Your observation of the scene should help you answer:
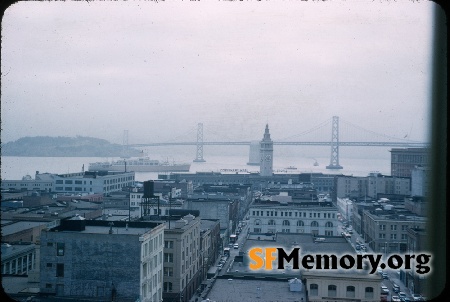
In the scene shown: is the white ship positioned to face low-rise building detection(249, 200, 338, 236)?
no

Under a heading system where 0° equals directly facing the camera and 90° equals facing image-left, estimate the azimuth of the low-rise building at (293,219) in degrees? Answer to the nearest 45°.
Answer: approximately 0°

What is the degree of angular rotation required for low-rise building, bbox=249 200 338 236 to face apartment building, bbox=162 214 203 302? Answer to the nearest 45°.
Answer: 0° — it already faces it

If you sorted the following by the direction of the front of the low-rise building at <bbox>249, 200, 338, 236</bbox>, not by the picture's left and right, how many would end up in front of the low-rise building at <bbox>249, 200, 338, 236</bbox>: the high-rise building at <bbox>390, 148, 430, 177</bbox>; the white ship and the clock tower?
0

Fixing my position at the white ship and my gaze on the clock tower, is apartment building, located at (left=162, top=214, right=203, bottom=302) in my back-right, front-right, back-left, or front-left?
front-right

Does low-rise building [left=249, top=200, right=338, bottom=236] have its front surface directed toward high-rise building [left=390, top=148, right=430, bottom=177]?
no

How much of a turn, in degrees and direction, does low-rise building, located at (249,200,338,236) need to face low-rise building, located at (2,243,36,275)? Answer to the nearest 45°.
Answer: approximately 45° to its right

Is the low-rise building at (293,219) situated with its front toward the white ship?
no

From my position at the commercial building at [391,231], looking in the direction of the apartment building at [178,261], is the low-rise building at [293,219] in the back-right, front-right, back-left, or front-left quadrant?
front-right

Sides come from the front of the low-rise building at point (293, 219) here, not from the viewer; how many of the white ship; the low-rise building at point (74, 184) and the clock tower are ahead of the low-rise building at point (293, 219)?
0

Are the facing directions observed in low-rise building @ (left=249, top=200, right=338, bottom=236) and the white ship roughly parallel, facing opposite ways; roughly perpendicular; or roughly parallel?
roughly perpendicular

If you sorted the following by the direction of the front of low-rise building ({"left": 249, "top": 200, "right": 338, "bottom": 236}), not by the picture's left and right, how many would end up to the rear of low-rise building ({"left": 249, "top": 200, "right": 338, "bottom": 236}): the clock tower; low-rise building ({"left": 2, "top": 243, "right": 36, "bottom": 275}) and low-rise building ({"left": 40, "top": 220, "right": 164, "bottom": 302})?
1

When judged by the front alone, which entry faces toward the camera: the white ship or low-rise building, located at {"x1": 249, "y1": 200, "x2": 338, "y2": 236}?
the low-rise building

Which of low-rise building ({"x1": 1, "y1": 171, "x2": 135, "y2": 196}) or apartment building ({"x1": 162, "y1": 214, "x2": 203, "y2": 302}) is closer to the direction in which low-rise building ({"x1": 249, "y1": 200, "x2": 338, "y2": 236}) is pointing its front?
the apartment building
